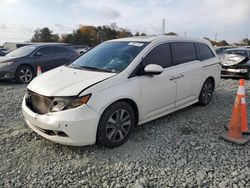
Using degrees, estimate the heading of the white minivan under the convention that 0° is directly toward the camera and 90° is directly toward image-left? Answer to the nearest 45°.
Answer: approximately 45°

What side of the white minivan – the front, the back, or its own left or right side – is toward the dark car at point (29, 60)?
right

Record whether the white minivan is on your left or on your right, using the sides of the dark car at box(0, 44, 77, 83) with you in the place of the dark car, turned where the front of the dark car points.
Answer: on your left
